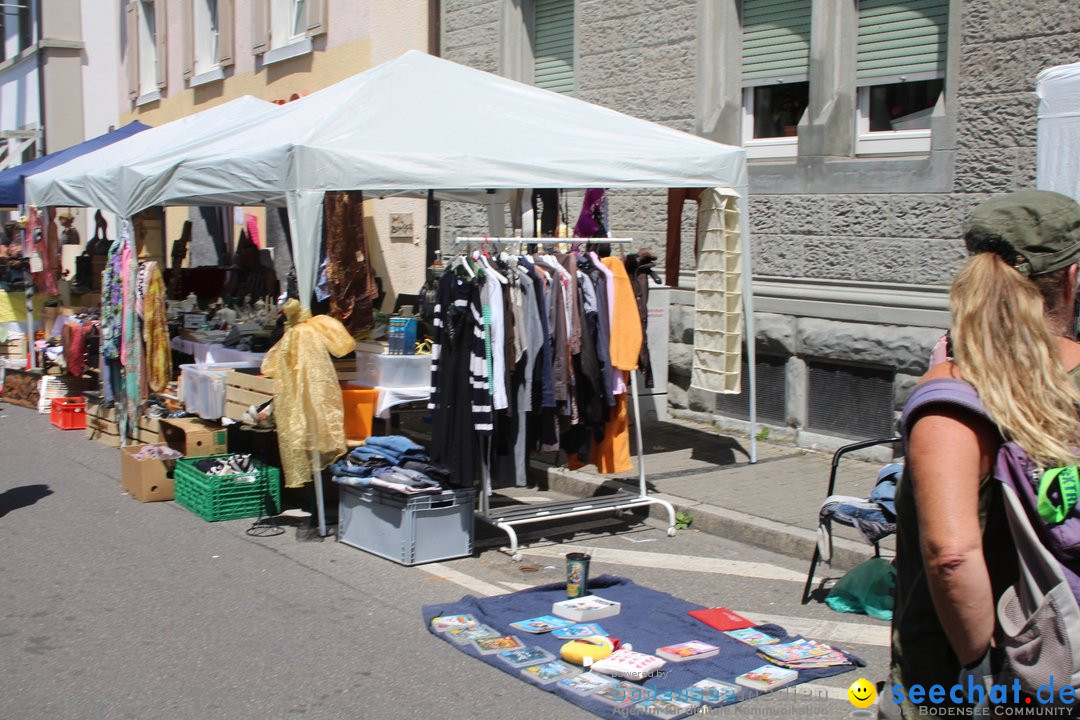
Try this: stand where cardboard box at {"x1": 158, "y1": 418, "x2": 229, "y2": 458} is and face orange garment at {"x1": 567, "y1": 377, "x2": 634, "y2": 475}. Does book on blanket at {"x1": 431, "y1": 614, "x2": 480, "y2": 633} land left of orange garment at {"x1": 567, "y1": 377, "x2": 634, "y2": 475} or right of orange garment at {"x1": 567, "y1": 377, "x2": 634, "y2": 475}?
right

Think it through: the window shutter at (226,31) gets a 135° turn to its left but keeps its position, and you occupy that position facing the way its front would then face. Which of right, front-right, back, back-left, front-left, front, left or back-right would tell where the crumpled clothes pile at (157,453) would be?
back

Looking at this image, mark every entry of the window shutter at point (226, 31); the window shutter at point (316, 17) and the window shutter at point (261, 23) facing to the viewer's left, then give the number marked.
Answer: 0

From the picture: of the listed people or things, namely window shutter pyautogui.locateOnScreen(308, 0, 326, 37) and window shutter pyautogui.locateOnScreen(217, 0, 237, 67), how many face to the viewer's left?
0

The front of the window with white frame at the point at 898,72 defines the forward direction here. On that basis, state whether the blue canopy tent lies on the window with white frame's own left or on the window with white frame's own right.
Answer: on the window with white frame's own right

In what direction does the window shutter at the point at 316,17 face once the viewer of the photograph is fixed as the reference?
facing the viewer and to the right of the viewer

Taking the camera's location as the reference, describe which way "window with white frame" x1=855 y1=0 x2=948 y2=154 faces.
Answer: facing the viewer and to the left of the viewer

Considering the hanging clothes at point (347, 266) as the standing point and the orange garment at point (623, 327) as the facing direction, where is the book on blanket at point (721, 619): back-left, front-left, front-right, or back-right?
front-right

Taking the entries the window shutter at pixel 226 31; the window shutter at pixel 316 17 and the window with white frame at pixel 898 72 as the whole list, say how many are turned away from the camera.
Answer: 0

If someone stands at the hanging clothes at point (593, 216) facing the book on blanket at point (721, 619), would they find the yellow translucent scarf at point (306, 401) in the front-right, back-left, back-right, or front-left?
front-right

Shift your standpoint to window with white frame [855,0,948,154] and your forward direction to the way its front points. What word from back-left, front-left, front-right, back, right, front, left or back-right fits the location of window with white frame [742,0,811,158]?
right

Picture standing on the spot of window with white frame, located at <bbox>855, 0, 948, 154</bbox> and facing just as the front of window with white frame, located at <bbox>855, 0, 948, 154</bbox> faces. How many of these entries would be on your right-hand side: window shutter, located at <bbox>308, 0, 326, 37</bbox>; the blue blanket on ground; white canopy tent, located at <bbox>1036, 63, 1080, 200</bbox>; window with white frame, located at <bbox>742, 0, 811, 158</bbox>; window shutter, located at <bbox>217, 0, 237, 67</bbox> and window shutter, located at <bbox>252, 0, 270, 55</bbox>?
4

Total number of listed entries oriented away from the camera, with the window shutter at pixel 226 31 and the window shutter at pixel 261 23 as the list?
0

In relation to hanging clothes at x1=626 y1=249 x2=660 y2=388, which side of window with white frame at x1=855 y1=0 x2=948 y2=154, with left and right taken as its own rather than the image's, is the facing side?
front

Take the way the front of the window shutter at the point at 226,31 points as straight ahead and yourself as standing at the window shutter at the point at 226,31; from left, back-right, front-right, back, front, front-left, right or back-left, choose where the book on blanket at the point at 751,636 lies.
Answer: front-right
